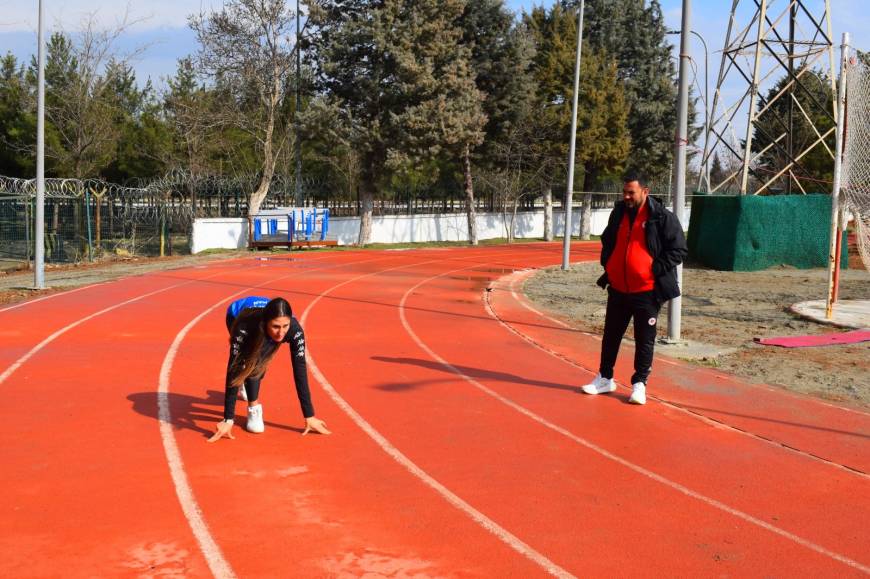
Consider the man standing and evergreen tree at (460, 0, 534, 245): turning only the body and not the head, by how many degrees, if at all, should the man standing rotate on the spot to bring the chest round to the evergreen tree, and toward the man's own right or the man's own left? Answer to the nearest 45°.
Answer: approximately 135° to the man's own right

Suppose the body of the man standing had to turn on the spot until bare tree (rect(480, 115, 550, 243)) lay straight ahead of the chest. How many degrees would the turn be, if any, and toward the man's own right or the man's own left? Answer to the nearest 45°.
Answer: approximately 135° to the man's own right

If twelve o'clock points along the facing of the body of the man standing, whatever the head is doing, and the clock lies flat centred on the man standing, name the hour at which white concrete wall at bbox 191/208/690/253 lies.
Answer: The white concrete wall is roughly at 4 o'clock from the man standing.

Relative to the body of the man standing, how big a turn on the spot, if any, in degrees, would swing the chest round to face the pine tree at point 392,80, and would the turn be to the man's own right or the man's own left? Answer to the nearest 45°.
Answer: approximately 135° to the man's own right

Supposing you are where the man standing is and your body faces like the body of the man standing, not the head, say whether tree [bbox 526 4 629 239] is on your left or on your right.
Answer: on your right

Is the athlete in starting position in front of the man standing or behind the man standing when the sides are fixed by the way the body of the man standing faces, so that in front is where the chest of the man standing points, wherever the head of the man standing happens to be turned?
in front

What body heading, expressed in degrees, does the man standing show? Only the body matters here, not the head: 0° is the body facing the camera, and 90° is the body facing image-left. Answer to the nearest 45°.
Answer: approximately 45°

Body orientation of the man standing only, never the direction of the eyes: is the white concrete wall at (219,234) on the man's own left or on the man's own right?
on the man's own right

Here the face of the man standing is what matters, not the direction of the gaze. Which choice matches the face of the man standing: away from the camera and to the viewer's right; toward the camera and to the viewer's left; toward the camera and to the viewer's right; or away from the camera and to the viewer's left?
toward the camera and to the viewer's left

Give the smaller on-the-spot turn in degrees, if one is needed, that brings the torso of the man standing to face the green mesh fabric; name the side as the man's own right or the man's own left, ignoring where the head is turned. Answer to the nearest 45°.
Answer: approximately 135° to the man's own right

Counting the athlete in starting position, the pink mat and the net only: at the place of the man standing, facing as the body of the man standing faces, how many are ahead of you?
1

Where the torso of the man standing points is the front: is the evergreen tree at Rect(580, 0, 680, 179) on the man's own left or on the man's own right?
on the man's own right
